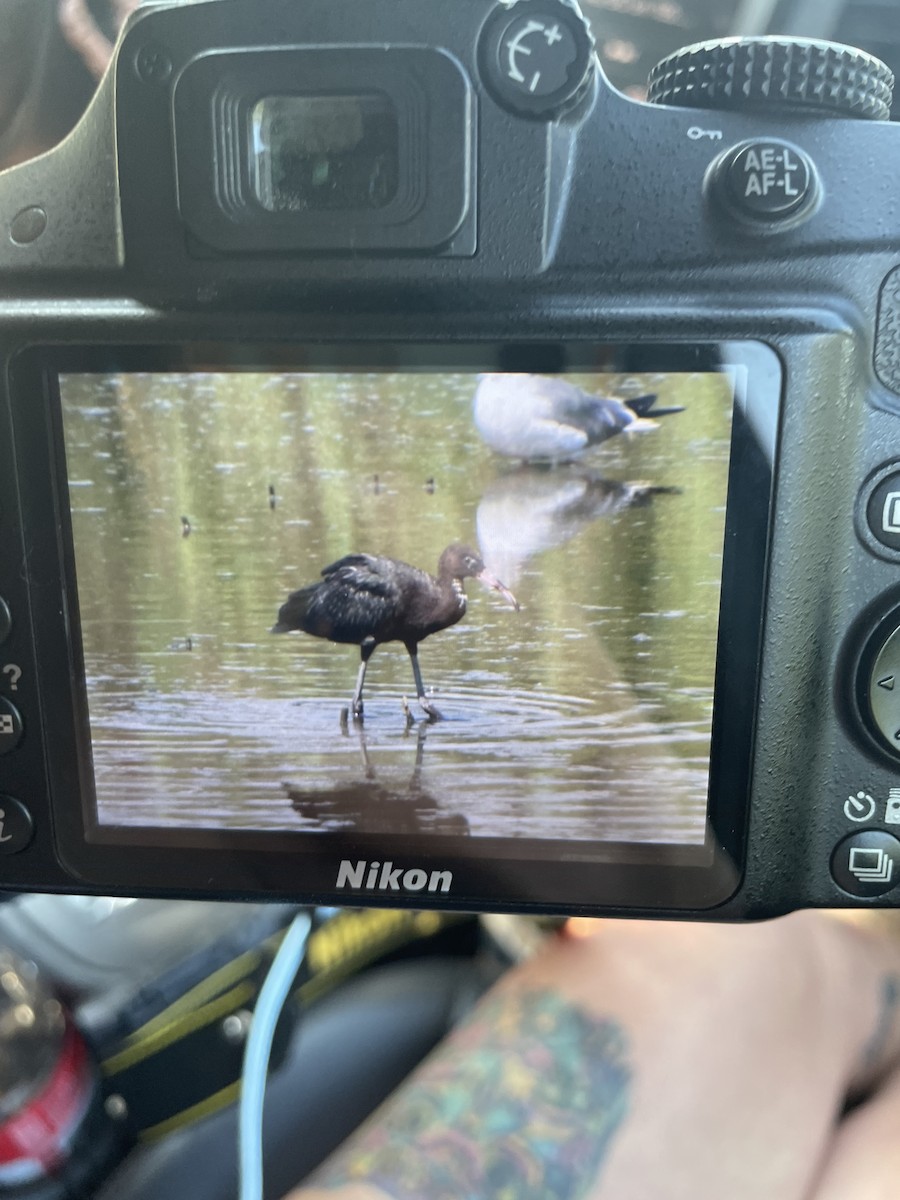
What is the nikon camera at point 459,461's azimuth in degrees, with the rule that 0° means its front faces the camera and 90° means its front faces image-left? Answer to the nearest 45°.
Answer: approximately 180°
